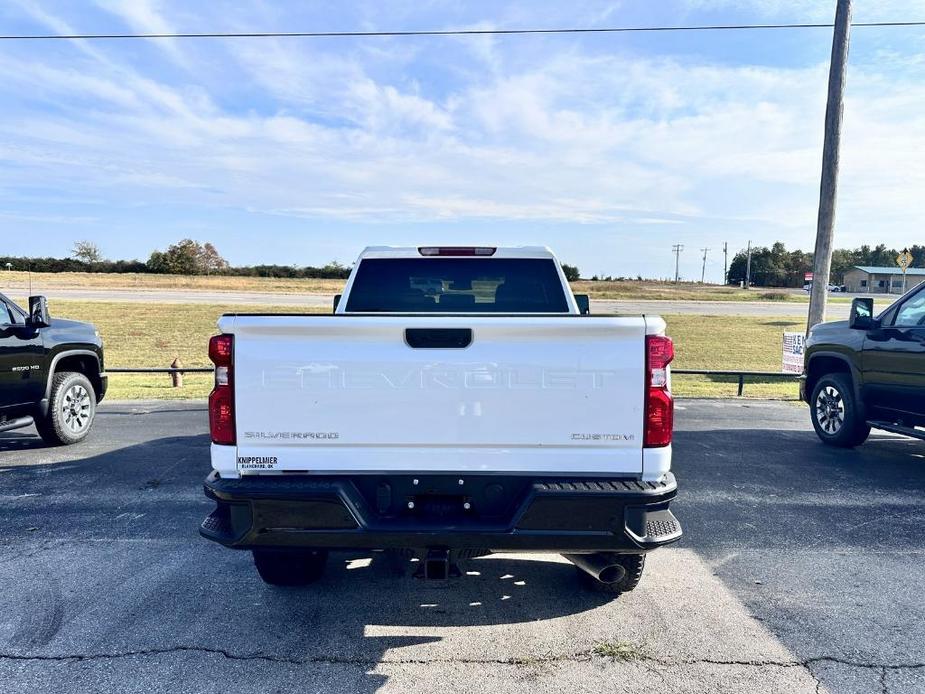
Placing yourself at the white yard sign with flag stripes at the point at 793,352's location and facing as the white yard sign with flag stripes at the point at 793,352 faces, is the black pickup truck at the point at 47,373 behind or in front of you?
in front

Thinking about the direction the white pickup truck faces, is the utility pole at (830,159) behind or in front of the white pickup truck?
in front

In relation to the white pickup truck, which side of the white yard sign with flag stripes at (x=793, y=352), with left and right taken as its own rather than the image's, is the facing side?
front

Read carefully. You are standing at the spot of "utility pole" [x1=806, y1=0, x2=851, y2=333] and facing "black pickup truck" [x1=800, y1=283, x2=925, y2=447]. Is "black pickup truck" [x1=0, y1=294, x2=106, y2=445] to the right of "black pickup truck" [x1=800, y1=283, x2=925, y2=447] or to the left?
right

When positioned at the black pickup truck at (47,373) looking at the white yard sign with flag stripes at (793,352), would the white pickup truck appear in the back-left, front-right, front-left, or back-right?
front-right

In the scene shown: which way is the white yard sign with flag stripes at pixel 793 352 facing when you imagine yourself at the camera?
facing the viewer

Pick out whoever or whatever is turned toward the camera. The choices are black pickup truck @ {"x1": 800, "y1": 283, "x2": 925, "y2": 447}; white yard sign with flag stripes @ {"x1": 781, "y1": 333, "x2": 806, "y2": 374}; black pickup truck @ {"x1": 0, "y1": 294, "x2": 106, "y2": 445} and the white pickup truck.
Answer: the white yard sign with flag stripes

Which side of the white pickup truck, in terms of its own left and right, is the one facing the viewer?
back

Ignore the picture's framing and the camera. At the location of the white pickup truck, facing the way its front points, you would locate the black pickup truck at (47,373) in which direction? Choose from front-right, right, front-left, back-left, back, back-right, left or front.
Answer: front-left

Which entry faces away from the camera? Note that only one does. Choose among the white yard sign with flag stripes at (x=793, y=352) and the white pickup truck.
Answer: the white pickup truck
